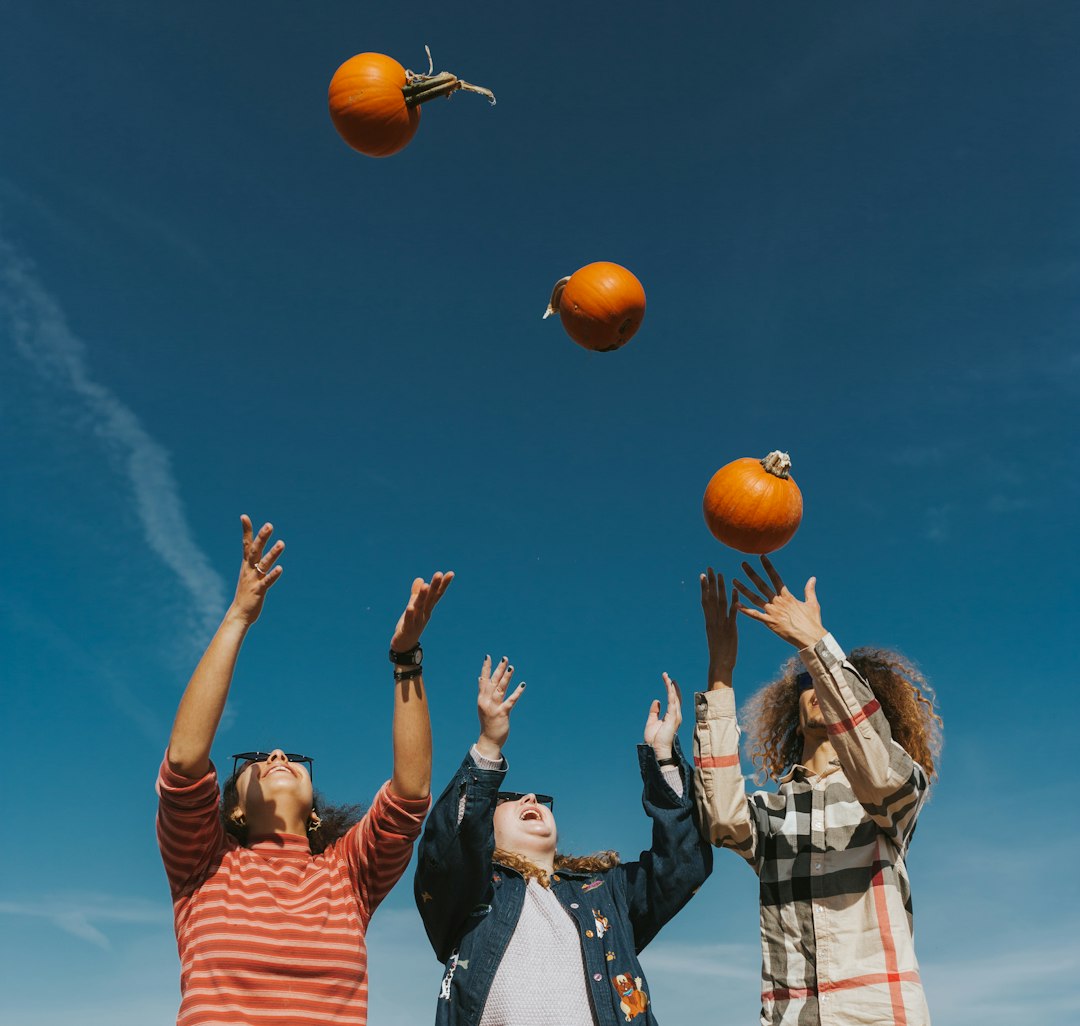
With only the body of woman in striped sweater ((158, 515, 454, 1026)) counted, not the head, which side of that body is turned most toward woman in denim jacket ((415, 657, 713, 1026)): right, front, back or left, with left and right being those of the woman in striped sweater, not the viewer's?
left

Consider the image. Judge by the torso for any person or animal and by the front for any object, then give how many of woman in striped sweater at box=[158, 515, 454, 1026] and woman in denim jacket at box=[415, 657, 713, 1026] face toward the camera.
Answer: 2

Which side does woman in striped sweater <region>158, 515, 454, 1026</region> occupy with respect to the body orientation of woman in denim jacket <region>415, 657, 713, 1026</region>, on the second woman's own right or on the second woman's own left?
on the second woman's own right

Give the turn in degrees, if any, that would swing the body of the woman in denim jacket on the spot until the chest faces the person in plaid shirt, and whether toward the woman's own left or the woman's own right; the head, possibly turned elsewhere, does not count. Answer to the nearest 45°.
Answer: approximately 90° to the woman's own left

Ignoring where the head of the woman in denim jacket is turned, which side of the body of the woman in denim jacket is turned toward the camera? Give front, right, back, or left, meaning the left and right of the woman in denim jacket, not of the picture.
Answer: front

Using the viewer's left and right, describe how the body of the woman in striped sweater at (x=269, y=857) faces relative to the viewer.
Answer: facing the viewer

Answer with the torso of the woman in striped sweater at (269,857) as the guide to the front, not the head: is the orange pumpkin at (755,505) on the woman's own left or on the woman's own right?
on the woman's own left
